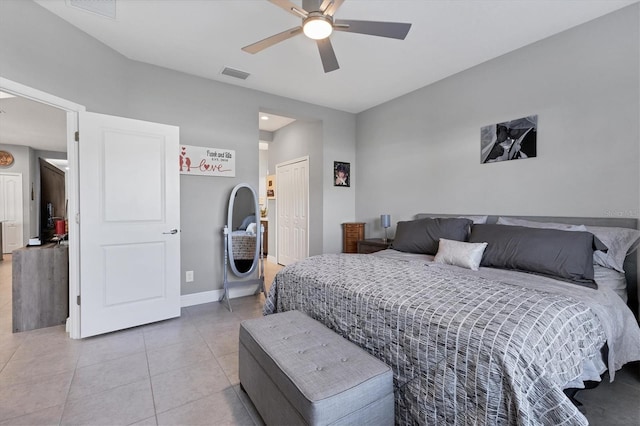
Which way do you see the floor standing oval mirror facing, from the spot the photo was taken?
facing the viewer and to the right of the viewer

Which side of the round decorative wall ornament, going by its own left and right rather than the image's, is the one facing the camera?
front

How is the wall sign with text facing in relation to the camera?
toward the camera

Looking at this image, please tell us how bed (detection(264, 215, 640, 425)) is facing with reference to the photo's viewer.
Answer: facing the viewer and to the left of the viewer

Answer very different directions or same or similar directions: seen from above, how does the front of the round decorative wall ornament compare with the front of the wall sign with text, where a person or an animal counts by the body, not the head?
same or similar directions

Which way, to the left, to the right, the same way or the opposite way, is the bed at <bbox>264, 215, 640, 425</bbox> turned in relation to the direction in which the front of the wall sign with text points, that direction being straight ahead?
to the right

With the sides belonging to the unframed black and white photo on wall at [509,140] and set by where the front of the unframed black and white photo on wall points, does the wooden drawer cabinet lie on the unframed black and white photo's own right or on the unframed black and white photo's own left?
on the unframed black and white photo's own right

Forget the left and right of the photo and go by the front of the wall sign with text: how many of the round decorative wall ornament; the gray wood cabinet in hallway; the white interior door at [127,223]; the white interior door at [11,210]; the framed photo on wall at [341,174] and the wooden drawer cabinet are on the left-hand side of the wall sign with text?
2

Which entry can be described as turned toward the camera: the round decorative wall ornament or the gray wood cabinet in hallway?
the round decorative wall ornament

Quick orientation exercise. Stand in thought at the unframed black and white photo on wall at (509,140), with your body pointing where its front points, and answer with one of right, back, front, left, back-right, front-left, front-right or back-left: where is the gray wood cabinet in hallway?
front

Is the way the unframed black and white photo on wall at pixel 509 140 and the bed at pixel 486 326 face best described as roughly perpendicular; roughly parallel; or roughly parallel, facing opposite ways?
roughly parallel

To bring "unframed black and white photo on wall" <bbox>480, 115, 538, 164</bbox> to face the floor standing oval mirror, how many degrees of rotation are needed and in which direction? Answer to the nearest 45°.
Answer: approximately 45° to its right
